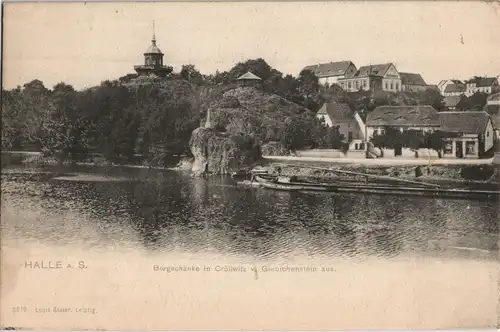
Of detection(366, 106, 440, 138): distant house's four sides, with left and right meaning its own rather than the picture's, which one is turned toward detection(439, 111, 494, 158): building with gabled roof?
left

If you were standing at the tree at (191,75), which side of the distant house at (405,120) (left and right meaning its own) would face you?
right

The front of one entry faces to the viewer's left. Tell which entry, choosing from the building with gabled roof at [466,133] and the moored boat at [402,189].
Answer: the moored boat

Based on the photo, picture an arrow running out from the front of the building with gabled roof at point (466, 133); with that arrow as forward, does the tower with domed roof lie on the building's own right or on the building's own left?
on the building's own right

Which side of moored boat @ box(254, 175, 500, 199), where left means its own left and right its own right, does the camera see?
left

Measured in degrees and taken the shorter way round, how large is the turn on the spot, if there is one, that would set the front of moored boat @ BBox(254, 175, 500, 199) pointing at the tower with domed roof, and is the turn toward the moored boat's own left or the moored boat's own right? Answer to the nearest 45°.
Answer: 0° — it already faces it

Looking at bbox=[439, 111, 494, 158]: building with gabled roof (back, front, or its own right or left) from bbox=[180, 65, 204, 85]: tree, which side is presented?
right
